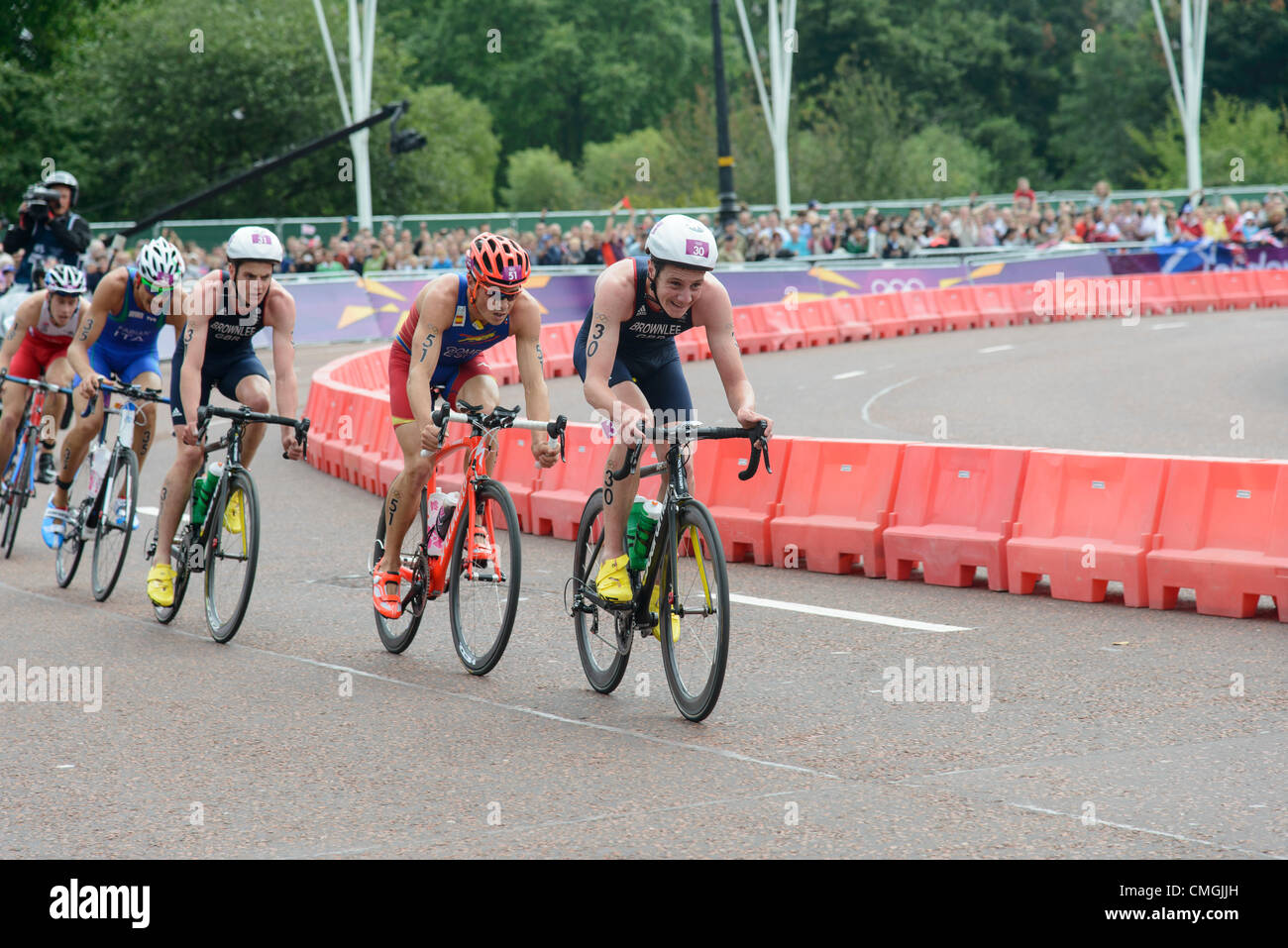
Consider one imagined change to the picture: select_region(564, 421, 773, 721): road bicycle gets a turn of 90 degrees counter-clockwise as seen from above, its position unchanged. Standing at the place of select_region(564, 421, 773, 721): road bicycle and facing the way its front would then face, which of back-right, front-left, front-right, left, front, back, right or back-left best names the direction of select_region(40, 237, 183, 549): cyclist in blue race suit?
left

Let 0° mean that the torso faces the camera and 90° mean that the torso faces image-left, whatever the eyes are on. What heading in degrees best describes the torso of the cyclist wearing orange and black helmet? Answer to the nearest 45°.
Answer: approximately 315°

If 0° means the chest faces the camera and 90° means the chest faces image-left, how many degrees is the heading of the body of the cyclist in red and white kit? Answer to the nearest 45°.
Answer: approximately 315°

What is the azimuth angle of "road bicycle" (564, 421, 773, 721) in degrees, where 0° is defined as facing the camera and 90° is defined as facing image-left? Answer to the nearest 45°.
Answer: approximately 315°

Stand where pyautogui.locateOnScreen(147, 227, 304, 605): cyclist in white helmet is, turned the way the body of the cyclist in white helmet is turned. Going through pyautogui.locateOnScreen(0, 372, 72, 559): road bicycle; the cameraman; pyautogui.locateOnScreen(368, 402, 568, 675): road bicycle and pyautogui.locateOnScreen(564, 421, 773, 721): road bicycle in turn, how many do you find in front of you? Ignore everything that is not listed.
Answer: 2

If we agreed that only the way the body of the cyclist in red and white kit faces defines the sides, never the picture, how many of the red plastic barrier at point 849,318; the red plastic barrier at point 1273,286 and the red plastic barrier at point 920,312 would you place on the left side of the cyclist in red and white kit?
3

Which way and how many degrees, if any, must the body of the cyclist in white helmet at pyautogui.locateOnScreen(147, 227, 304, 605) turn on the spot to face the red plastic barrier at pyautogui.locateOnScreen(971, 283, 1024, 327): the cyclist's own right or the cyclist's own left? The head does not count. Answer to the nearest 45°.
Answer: approximately 90° to the cyclist's own left

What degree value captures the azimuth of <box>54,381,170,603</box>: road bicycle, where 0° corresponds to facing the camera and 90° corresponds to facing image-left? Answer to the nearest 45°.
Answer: approximately 315°

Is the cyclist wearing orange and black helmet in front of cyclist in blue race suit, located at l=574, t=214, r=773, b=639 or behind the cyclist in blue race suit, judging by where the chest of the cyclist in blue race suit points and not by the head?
behind

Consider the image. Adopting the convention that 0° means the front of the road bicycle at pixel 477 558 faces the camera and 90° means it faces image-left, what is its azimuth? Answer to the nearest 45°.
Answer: approximately 315°

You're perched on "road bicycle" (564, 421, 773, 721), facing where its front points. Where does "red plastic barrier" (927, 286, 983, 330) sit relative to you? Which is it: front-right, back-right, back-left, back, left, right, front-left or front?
back-left

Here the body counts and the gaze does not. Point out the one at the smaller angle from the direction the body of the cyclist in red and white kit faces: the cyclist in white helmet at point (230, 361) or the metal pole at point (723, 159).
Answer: the cyclist in white helmet

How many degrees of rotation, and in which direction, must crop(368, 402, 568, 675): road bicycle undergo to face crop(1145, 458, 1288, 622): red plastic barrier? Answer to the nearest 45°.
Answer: approximately 45° to its left

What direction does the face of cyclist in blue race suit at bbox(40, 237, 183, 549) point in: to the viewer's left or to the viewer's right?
to the viewer's right
